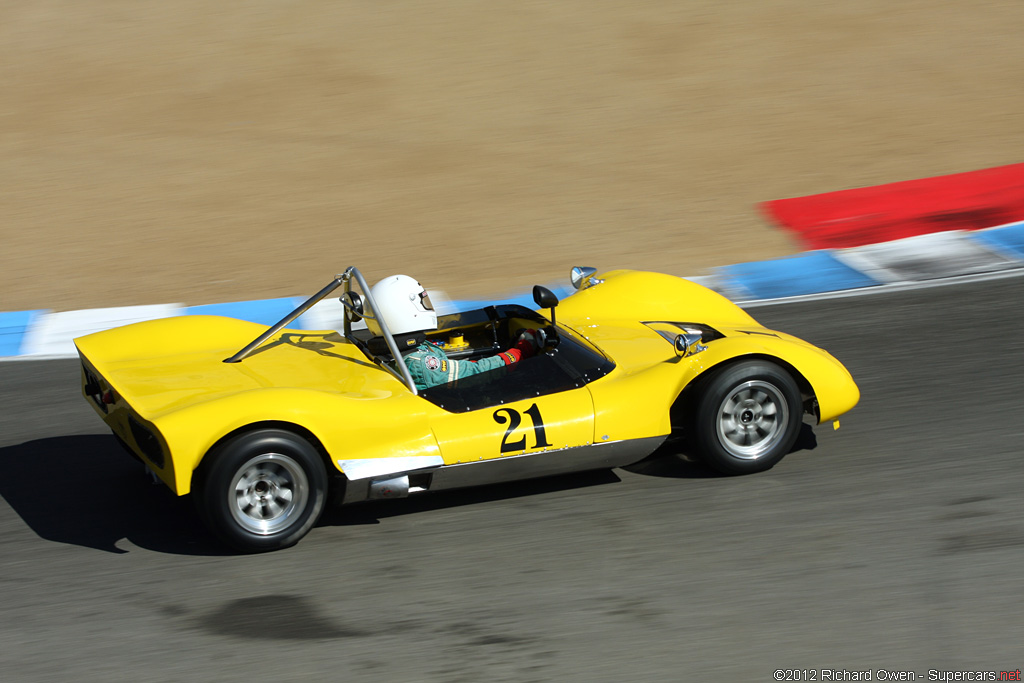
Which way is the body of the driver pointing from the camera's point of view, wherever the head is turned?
to the viewer's right

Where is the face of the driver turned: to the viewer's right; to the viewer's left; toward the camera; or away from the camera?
to the viewer's right
